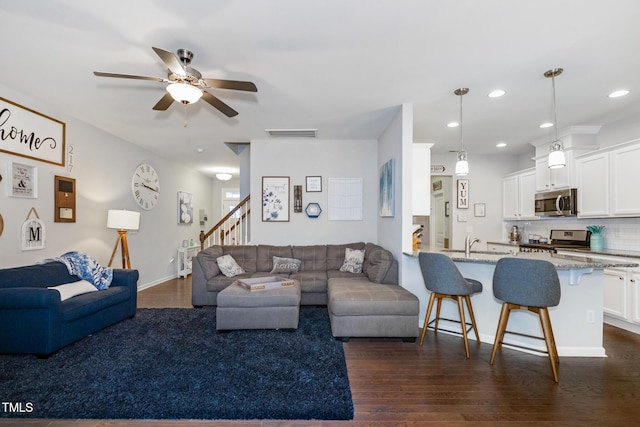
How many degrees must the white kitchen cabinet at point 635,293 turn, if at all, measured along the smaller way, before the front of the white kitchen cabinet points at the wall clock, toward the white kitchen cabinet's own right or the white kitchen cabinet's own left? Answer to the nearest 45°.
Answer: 0° — it already faces it

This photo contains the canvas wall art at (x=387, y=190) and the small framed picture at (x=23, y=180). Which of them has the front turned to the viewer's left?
the canvas wall art

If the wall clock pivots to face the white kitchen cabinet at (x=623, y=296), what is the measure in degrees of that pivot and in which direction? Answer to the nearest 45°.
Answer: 0° — it already faces it

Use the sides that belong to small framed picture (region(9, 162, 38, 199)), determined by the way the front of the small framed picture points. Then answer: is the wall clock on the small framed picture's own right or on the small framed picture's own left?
on the small framed picture's own left

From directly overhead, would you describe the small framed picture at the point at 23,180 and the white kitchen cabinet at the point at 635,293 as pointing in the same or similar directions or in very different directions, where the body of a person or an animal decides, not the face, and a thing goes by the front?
very different directions

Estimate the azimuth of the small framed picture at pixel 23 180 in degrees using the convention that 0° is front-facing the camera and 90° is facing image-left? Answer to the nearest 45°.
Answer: approximately 315°

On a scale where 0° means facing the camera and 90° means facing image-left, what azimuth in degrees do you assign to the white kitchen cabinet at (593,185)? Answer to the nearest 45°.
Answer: approximately 45°

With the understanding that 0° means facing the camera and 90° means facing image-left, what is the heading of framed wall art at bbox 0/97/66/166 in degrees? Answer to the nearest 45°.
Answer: approximately 315°
